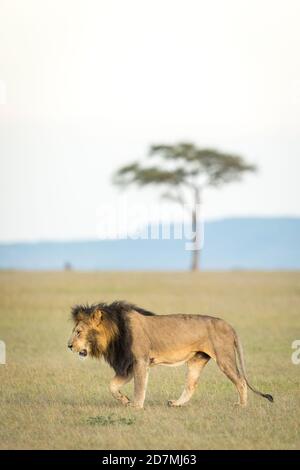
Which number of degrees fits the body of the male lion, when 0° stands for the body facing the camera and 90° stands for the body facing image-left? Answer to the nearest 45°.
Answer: approximately 90°
